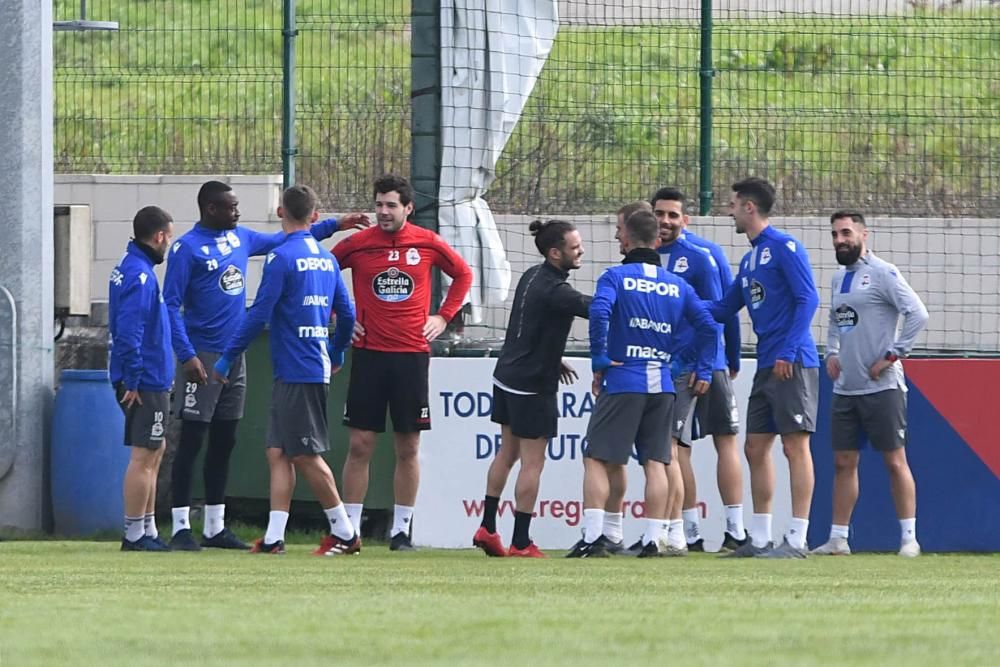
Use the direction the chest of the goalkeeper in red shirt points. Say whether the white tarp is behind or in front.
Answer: behind

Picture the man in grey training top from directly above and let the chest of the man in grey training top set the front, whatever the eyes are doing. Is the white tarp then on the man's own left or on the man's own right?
on the man's own right

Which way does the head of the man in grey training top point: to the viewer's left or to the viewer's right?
to the viewer's left

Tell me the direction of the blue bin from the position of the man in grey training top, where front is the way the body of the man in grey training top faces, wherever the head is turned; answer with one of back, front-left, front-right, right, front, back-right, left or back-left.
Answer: front-right

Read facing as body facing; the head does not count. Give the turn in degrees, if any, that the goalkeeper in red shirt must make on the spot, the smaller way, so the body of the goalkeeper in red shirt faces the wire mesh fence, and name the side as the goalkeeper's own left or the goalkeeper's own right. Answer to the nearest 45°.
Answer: approximately 135° to the goalkeeper's own left

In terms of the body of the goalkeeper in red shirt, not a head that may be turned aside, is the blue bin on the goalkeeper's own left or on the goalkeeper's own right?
on the goalkeeper's own right

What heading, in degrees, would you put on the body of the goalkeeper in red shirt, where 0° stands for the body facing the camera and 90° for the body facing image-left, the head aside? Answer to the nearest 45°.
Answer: approximately 0°

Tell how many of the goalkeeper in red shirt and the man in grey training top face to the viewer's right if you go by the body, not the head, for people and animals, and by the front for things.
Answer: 0

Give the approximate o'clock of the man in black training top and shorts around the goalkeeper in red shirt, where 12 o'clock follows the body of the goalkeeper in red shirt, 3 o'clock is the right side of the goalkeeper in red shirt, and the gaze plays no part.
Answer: The man in black training top and shorts is roughly at 10 o'clock from the goalkeeper in red shirt.
